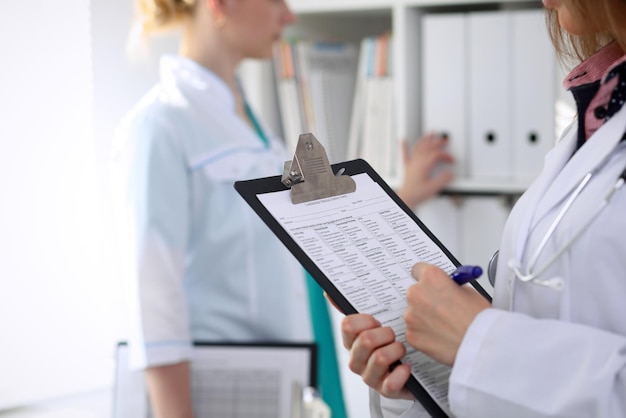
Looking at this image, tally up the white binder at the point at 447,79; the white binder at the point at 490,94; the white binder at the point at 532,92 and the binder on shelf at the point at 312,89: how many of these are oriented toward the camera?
4

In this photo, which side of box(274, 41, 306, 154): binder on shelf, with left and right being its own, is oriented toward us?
front

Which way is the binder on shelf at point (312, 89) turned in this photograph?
toward the camera

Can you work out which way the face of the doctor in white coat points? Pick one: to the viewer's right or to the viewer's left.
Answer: to the viewer's left

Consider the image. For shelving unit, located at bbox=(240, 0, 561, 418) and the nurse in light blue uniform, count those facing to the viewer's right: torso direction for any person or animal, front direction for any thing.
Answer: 1

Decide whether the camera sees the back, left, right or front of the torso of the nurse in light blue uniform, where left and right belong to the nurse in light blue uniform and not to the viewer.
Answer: right

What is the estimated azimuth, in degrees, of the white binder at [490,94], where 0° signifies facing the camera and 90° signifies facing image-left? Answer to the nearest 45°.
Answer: approximately 0°

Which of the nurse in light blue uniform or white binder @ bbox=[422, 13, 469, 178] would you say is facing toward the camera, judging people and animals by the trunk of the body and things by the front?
the white binder

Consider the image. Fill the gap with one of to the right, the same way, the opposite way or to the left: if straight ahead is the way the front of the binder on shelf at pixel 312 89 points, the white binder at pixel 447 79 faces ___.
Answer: the same way

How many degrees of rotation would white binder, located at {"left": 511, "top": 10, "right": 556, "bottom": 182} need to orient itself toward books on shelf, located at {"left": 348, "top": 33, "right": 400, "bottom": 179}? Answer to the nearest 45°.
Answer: approximately 90° to its right

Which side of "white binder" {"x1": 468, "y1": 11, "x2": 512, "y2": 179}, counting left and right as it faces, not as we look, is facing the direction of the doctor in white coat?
front

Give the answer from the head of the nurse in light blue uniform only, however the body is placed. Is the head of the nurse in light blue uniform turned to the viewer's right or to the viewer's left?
to the viewer's right

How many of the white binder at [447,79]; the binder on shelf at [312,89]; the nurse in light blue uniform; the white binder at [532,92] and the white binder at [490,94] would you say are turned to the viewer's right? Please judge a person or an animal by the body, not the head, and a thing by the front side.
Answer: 1

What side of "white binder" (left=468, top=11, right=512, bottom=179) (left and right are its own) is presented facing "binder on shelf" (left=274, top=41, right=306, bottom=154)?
right

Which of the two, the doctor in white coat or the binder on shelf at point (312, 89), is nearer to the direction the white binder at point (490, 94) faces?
the doctor in white coat

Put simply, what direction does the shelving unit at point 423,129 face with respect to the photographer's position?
facing the viewer

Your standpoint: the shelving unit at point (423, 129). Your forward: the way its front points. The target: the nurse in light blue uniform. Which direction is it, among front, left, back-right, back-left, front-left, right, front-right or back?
front-right

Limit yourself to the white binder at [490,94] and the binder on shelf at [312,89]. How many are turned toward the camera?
2

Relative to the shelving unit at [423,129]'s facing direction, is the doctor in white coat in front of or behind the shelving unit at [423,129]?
in front
